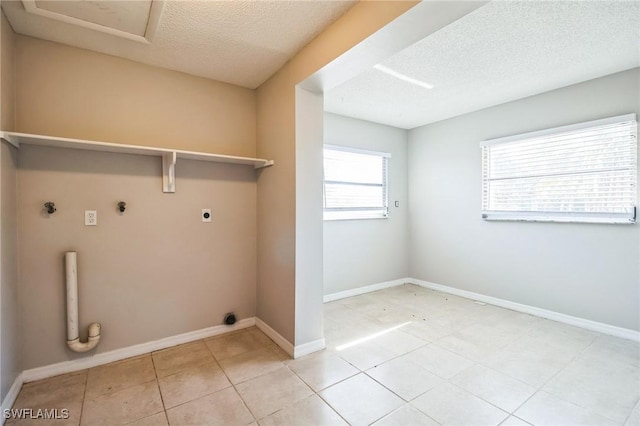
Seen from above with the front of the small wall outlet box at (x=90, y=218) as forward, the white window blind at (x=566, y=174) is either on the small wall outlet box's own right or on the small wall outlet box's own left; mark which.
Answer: on the small wall outlet box's own left

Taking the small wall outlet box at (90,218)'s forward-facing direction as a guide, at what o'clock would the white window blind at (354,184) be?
The white window blind is roughly at 9 o'clock from the small wall outlet box.

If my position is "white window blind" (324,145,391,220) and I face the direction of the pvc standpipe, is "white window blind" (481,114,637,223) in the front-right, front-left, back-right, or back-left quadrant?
back-left

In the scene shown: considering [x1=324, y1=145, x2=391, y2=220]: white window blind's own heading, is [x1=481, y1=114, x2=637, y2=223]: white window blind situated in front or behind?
in front

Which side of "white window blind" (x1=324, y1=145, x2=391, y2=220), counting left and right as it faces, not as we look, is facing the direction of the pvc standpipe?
right

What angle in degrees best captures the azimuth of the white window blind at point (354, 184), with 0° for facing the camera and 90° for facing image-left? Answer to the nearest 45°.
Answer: approximately 315°

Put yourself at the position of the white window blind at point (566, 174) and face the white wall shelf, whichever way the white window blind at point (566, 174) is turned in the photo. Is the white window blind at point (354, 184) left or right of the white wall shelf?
right

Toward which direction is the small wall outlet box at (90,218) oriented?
toward the camera

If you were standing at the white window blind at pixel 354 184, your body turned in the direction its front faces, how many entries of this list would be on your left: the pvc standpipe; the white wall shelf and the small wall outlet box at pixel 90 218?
0

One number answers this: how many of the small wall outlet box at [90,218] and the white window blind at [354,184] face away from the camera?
0

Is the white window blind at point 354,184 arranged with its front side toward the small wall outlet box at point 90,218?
no

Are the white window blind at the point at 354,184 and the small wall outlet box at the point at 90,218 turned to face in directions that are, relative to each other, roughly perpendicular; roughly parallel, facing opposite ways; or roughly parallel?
roughly parallel

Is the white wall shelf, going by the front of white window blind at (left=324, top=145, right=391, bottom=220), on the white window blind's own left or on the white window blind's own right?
on the white window blind's own right
